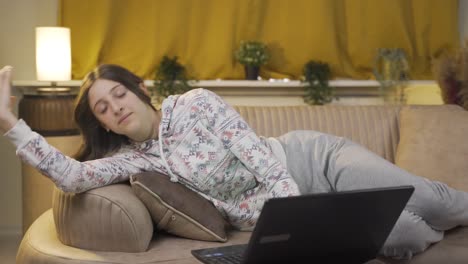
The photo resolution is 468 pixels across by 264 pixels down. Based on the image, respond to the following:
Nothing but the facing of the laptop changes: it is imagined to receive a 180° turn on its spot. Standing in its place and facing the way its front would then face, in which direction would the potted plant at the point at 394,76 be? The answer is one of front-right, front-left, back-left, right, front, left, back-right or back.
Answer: back-left

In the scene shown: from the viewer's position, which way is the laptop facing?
facing away from the viewer and to the left of the viewer

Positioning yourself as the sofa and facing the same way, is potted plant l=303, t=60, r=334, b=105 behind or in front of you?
behind

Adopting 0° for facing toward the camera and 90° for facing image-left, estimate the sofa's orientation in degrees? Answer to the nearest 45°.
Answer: approximately 0°

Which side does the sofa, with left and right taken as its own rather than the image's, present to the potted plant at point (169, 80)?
back

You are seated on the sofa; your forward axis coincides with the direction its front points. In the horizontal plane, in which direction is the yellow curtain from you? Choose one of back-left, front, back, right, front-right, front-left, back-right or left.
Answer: back

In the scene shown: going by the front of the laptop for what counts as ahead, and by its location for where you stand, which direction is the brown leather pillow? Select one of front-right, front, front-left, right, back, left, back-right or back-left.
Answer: front

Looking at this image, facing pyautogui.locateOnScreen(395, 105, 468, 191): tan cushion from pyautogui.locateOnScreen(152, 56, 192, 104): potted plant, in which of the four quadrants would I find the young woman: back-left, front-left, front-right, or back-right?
front-right
